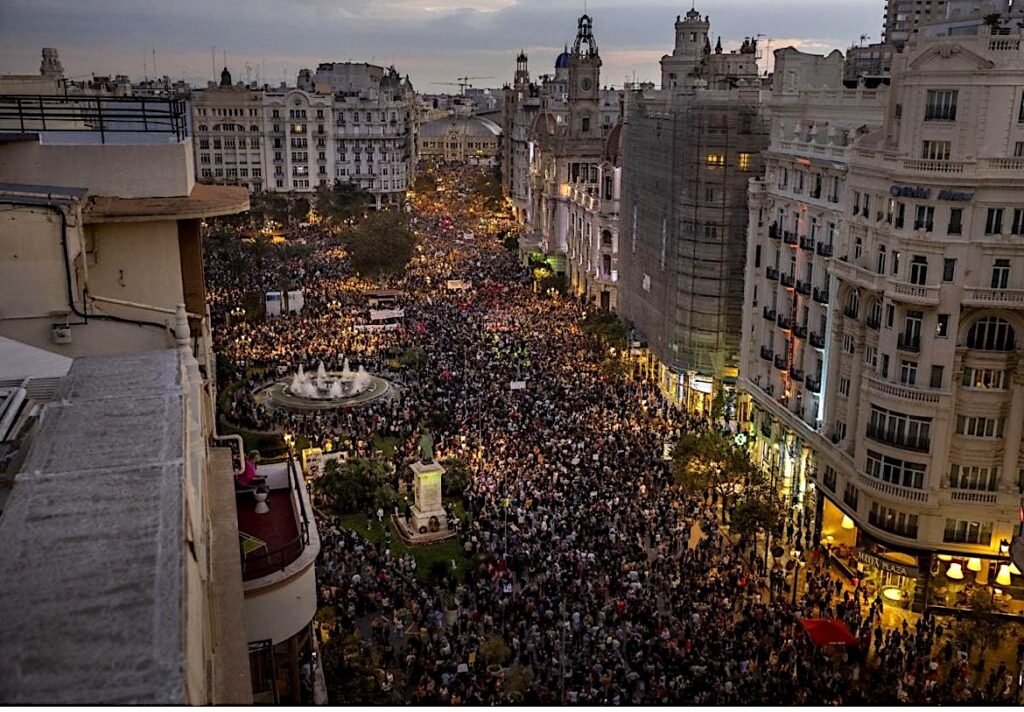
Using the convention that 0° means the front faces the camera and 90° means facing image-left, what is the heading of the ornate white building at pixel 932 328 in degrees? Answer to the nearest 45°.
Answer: approximately 45°

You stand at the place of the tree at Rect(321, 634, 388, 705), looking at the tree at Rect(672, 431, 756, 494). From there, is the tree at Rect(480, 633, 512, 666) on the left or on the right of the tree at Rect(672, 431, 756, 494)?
right
